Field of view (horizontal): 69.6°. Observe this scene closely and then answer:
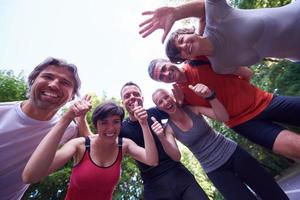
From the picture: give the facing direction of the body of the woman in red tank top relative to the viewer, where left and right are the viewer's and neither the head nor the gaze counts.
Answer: facing the viewer

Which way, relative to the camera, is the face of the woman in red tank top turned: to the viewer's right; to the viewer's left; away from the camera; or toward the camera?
toward the camera
